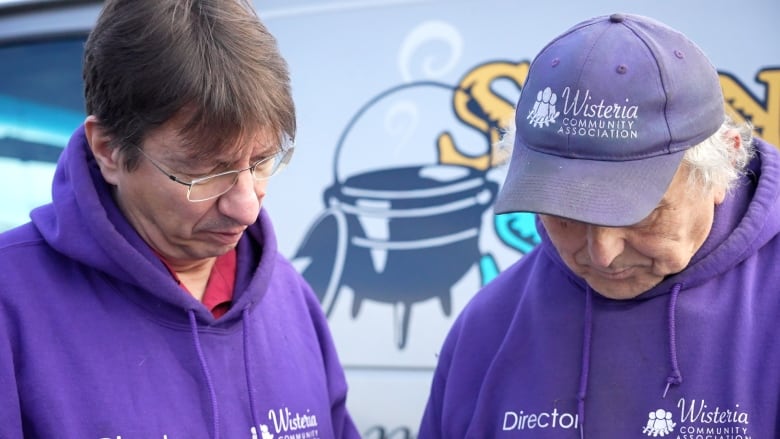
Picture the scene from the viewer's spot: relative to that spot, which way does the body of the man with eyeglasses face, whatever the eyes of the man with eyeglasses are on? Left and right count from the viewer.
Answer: facing the viewer and to the right of the viewer

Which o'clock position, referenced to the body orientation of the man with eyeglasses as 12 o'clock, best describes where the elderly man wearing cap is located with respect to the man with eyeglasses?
The elderly man wearing cap is roughly at 11 o'clock from the man with eyeglasses.

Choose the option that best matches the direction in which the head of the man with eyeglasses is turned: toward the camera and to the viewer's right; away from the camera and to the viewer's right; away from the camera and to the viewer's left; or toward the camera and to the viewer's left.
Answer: toward the camera and to the viewer's right

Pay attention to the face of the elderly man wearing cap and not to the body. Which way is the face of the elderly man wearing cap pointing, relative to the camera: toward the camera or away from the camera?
toward the camera
